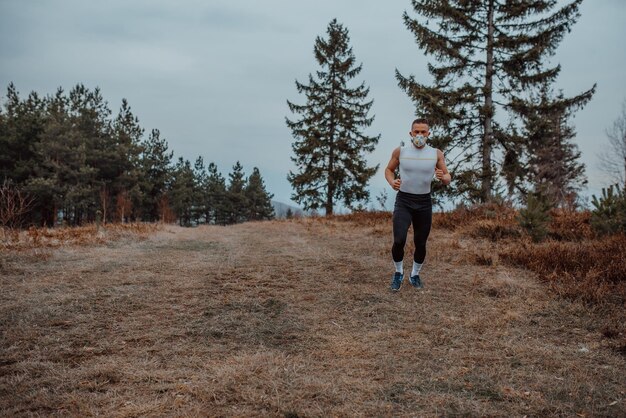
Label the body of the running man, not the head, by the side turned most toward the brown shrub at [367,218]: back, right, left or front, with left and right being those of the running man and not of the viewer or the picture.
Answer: back

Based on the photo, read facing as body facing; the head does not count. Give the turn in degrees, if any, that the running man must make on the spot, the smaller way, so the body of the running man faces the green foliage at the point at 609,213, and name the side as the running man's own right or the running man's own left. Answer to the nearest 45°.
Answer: approximately 135° to the running man's own left

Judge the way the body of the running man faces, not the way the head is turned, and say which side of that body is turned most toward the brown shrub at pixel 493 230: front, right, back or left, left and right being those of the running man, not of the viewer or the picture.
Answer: back

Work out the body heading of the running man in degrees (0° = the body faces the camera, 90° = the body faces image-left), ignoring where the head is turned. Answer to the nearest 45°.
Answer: approximately 0°

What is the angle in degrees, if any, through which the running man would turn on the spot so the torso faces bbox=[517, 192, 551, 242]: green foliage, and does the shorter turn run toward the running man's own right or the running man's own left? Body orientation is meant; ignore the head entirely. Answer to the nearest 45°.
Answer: approximately 135° to the running man's own left

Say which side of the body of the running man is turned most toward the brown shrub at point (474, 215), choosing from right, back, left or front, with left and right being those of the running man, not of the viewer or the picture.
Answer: back

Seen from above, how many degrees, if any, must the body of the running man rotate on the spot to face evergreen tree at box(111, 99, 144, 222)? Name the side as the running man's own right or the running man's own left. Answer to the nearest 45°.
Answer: approximately 135° to the running man's own right

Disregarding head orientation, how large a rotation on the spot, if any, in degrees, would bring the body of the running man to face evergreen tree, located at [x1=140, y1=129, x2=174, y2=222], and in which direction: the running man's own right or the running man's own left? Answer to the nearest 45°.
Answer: approximately 135° to the running man's own right
